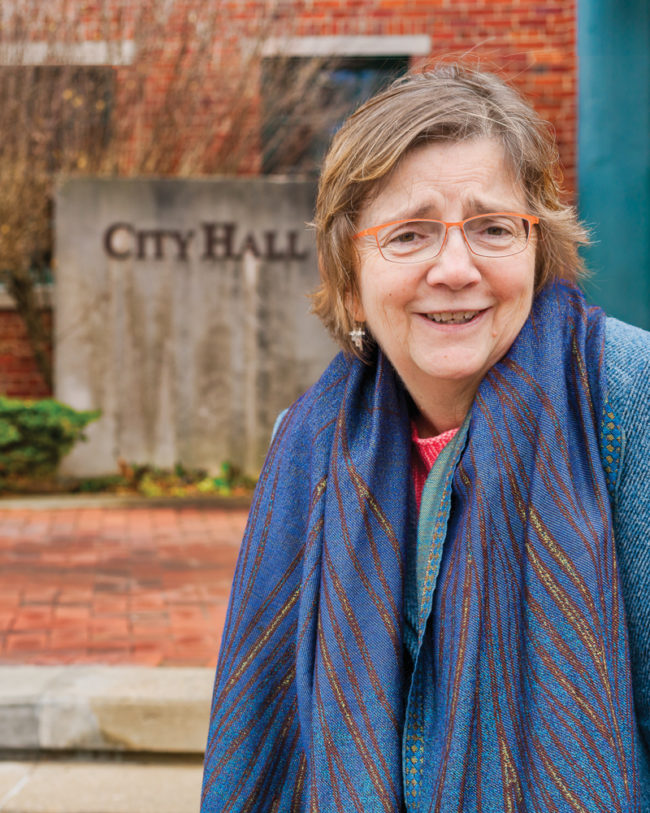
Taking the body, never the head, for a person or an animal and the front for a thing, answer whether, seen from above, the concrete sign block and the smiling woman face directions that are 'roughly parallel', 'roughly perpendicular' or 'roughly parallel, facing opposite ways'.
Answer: roughly parallel

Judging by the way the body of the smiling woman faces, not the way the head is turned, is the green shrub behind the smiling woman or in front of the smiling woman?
behind

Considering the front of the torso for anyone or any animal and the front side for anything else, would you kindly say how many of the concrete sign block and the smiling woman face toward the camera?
2

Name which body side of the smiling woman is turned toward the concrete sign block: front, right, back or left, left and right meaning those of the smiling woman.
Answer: back

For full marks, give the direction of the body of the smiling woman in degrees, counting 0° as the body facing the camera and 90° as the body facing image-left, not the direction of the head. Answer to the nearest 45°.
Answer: approximately 0°

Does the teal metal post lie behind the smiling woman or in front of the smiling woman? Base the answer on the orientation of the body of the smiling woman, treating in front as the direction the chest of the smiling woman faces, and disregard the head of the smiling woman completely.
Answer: behind

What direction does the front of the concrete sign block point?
toward the camera

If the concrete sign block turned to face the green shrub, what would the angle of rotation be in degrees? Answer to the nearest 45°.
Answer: approximately 45° to its right
